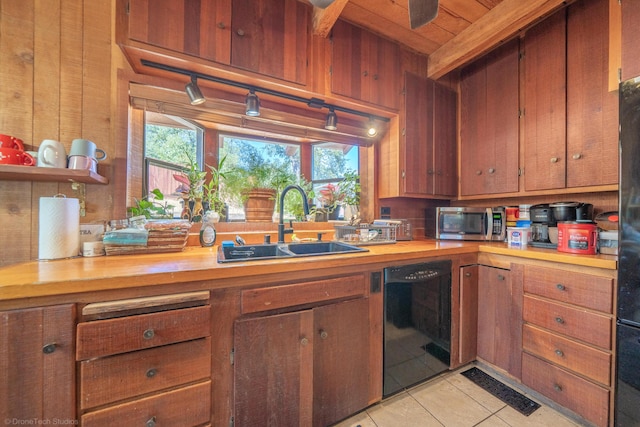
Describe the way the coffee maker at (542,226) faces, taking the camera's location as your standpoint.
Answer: facing the viewer and to the left of the viewer

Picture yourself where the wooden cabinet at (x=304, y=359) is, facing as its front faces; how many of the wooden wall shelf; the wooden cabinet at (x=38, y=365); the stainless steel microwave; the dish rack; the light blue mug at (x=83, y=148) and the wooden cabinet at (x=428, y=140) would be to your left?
3

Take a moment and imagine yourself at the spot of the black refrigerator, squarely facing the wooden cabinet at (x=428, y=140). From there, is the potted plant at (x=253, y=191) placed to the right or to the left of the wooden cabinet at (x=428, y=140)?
left

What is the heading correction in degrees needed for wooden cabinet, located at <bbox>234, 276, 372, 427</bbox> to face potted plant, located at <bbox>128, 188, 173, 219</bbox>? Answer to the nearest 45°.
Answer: approximately 180°

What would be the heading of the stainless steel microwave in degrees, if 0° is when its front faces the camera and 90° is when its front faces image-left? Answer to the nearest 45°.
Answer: approximately 0°

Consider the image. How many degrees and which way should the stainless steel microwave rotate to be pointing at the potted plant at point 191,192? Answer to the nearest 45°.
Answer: approximately 45° to its right

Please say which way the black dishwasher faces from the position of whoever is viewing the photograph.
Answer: facing the viewer and to the right of the viewer

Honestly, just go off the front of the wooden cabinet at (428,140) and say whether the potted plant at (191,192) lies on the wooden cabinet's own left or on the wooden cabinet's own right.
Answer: on the wooden cabinet's own right

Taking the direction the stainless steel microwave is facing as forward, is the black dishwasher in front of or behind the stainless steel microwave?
in front

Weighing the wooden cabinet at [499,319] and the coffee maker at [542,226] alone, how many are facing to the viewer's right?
0
